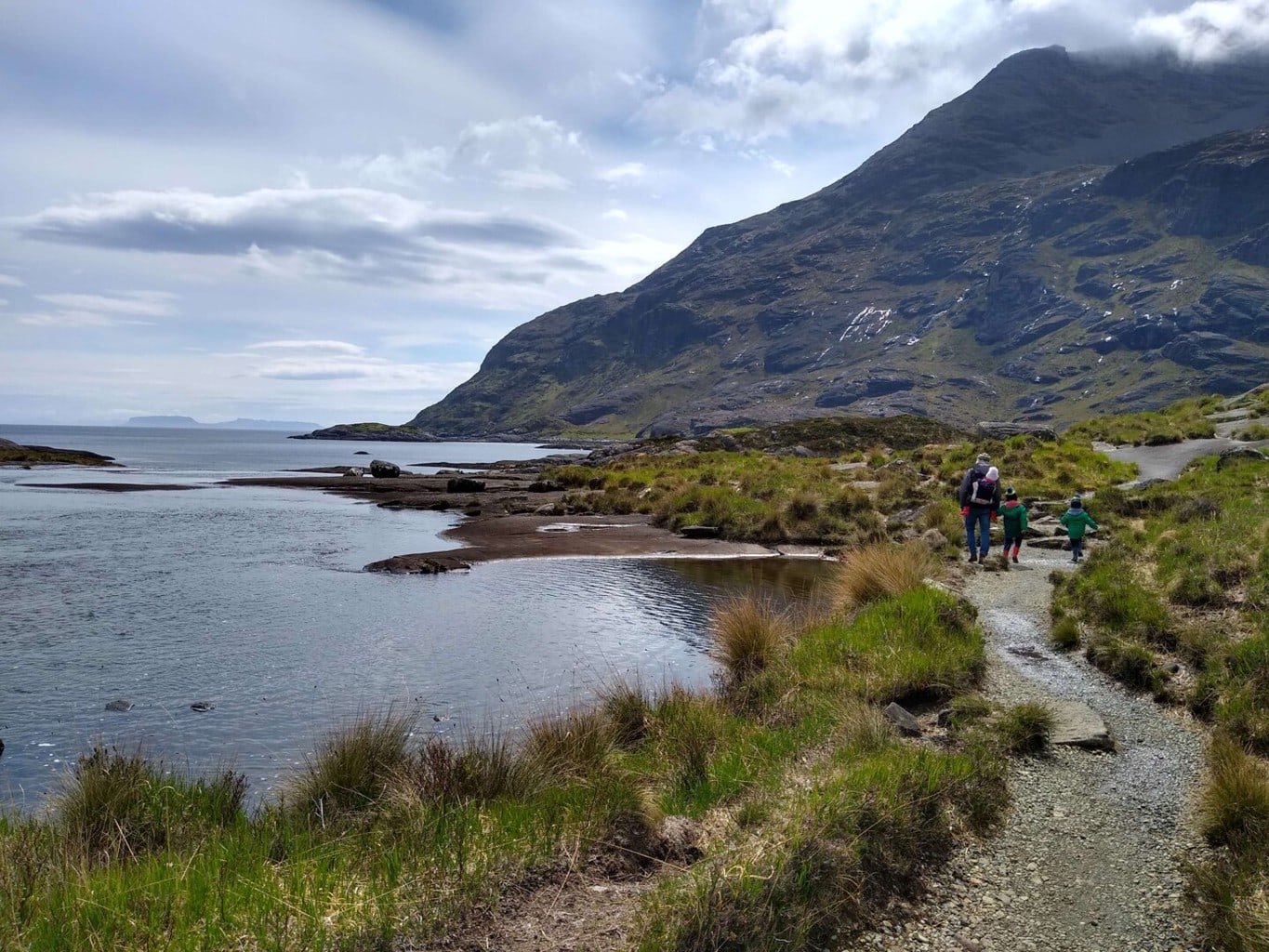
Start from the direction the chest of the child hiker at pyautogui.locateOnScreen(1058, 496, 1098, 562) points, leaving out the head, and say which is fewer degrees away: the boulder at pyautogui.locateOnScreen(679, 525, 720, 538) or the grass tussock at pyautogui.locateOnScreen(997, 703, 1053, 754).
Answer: the boulder

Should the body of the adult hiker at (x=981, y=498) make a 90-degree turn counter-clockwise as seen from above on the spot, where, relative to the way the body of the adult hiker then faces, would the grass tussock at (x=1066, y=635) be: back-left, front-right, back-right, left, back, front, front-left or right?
left

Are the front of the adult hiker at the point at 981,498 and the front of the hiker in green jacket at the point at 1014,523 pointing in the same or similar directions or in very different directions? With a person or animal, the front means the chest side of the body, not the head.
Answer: same or similar directions

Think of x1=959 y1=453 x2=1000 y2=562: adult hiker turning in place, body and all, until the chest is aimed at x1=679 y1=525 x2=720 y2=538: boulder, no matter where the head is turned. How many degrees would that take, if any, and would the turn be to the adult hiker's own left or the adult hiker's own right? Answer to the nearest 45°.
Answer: approximately 45° to the adult hiker's own left

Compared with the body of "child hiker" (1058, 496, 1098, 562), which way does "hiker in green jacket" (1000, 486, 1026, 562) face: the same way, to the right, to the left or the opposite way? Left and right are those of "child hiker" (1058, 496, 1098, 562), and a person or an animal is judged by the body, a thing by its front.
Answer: the same way

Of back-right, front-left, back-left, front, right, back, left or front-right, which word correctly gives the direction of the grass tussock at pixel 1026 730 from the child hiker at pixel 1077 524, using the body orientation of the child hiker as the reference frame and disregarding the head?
back

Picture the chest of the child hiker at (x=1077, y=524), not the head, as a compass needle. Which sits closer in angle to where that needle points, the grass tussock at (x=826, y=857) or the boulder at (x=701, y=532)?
the boulder

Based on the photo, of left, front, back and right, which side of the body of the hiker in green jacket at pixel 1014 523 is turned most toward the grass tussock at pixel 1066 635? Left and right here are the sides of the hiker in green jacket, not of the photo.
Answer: back

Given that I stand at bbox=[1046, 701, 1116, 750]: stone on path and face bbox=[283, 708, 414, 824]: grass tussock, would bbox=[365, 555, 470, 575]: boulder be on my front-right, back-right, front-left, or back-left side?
front-right

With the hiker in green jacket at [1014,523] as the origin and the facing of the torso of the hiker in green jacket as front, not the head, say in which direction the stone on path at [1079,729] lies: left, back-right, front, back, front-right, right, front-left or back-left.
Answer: back

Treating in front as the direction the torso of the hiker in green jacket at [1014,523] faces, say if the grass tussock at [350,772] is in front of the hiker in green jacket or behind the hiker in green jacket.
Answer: behind

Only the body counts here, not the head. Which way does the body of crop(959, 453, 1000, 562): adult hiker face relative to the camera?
away from the camera

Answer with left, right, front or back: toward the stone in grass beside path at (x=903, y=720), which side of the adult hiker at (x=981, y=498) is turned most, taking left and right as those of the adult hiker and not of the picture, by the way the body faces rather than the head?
back

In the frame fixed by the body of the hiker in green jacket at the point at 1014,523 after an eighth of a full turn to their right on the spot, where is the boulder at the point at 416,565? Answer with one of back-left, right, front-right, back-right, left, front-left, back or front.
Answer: back-left

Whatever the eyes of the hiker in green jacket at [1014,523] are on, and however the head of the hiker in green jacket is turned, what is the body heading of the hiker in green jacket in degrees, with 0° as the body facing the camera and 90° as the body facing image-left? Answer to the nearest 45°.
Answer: approximately 180°

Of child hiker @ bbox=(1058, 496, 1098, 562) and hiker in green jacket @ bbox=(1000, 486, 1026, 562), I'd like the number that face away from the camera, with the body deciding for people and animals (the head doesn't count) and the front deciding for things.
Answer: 2

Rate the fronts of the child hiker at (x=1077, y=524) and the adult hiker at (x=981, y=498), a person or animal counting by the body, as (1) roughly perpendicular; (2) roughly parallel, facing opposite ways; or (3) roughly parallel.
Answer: roughly parallel

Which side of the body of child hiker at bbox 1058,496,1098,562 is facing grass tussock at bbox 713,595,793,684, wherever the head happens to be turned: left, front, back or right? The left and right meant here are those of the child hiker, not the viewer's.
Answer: back

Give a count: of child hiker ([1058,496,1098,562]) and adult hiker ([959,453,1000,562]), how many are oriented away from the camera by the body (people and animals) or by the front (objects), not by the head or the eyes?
2

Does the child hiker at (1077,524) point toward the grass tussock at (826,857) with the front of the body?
no
